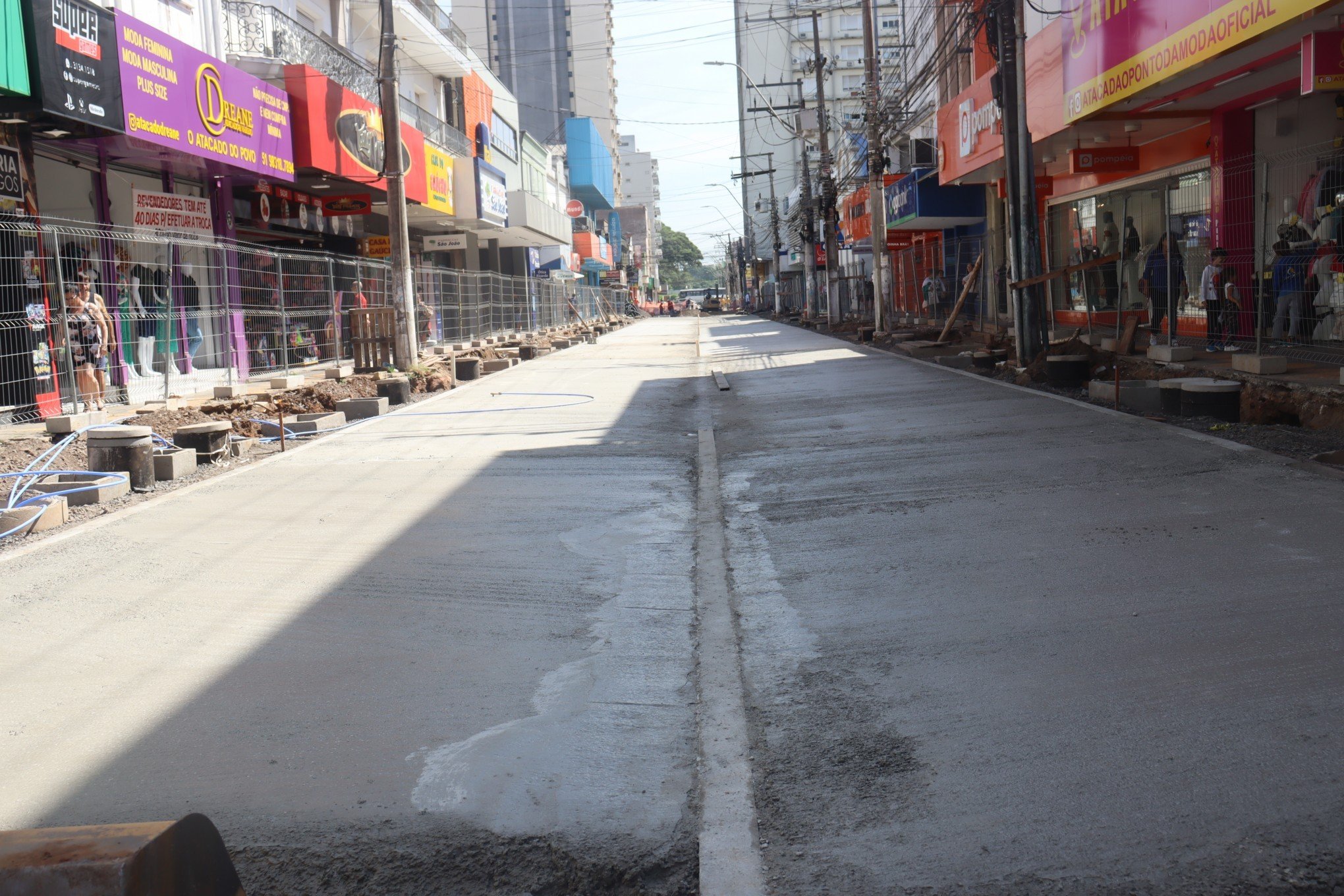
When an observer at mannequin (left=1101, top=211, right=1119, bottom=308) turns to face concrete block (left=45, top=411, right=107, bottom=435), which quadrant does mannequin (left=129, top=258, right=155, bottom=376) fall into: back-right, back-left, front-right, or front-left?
front-right

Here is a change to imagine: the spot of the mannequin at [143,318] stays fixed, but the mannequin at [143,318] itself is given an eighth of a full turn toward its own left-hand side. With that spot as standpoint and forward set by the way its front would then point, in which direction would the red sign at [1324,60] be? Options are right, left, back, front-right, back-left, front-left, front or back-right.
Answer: front-right

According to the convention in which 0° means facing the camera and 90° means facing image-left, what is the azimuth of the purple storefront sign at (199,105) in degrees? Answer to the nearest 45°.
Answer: approximately 315°

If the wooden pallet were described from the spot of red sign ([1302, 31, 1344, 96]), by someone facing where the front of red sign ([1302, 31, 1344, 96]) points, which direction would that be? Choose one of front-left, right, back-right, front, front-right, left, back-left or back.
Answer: right

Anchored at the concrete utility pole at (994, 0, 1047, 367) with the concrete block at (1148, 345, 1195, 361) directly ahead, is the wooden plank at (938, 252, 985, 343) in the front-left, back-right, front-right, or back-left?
back-left

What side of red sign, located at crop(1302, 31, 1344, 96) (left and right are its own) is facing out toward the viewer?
front

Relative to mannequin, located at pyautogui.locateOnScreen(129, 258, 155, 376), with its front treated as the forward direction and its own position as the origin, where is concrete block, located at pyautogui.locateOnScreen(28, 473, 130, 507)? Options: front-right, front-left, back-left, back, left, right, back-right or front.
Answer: front-right

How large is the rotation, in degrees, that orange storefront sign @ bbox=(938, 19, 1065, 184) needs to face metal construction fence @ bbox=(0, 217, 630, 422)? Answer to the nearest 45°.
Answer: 0° — it already faces it

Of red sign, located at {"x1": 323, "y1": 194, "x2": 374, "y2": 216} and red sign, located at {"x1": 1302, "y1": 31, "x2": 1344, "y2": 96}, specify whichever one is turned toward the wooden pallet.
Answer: red sign, located at {"x1": 323, "y1": 194, "x2": 374, "y2": 216}
